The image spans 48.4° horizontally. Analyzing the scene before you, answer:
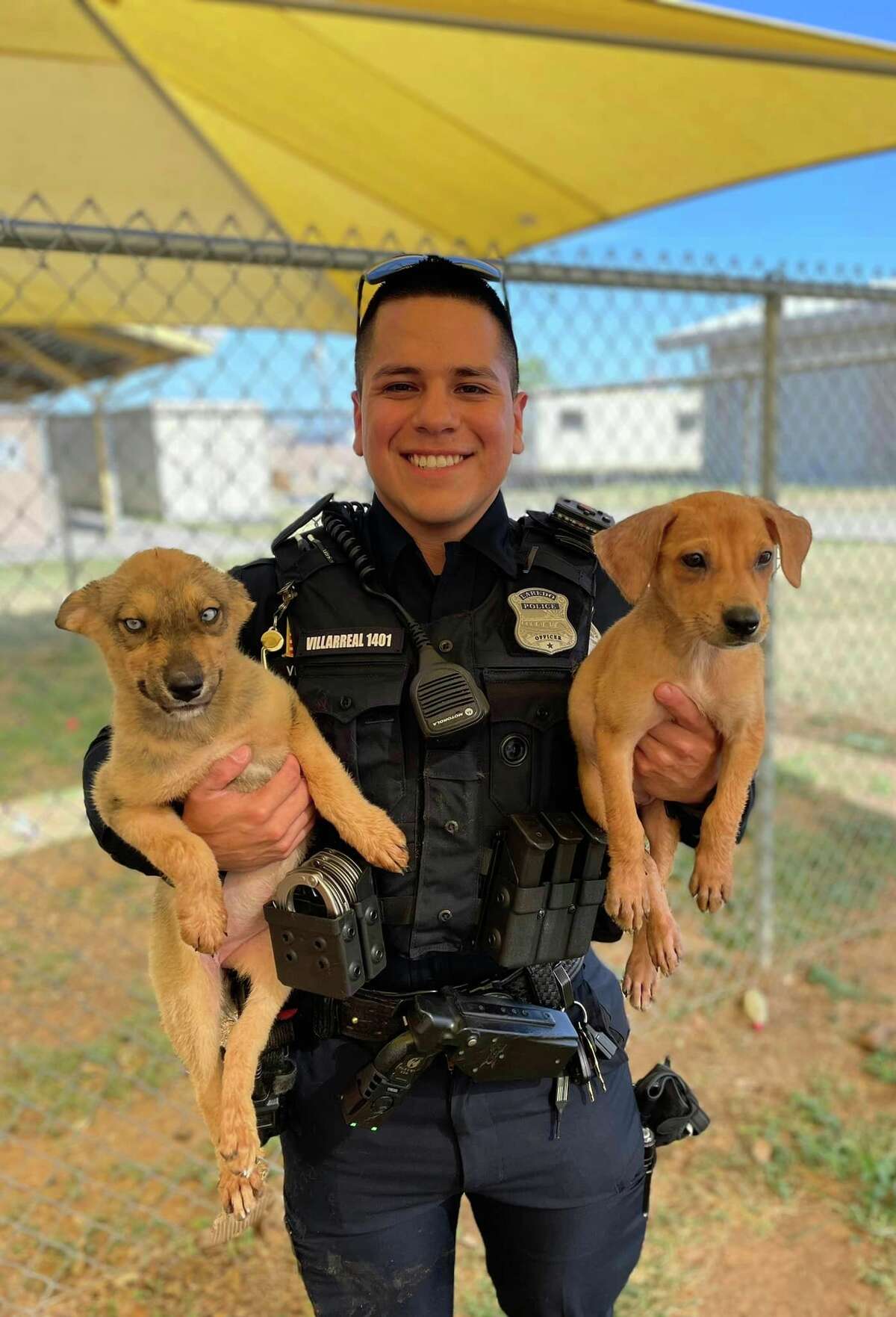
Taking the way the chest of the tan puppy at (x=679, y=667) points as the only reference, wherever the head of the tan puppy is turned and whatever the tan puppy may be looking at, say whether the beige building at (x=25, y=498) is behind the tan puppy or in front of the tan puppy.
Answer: behind

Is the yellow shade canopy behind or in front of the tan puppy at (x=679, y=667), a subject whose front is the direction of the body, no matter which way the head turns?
behind

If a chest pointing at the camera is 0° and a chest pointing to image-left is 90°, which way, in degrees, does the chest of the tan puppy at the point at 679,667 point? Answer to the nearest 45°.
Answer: approximately 315°

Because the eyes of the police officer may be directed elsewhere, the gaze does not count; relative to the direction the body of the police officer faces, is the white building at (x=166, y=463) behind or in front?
behind

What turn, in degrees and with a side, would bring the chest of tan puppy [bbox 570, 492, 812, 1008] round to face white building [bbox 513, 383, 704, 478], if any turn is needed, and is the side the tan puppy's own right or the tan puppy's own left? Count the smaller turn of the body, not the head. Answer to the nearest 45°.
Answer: approximately 135° to the tan puppy's own left

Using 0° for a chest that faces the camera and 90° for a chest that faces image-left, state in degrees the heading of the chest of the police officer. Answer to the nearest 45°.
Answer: approximately 0°

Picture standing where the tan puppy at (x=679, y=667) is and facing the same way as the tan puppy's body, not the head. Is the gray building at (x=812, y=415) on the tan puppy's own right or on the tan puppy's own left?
on the tan puppy's own left

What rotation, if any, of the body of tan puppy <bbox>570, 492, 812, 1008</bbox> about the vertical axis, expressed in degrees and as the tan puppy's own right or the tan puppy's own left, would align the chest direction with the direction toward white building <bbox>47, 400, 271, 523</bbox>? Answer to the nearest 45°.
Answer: approximately 180°
